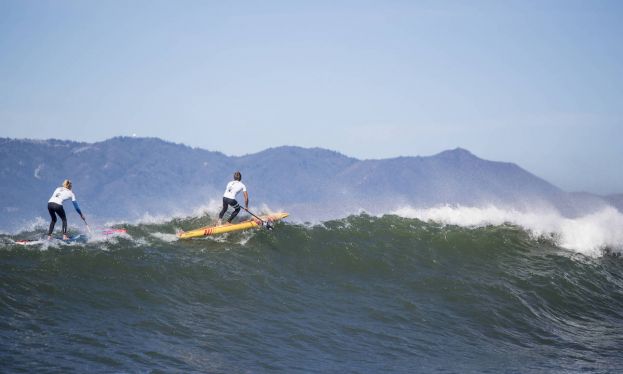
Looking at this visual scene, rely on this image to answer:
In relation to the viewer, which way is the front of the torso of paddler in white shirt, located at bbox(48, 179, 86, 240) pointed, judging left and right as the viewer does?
facing away from the viewer and to the right of the viewer

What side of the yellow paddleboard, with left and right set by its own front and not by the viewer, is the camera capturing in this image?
right

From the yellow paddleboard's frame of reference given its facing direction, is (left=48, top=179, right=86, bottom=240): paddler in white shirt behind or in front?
behind

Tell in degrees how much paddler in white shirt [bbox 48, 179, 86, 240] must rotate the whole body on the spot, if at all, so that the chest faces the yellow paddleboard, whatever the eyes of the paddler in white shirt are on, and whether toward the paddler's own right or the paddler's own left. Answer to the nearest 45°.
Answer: approximately 45° to the paddler's own right

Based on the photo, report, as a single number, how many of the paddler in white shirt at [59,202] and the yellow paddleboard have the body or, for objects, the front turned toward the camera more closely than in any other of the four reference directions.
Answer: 0
